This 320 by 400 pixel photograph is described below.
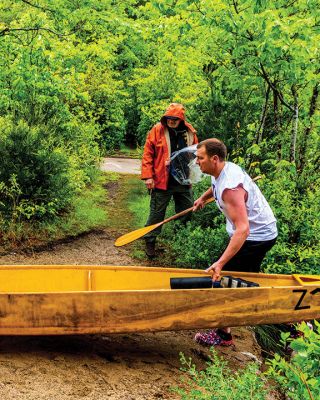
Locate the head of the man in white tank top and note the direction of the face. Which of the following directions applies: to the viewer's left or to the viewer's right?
to the viewer's left

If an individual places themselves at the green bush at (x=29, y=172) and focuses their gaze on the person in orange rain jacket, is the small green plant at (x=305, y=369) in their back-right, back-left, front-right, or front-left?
front-right

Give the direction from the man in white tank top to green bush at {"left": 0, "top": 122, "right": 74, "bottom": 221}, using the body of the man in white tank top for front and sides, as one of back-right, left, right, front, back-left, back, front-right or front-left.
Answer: front-right

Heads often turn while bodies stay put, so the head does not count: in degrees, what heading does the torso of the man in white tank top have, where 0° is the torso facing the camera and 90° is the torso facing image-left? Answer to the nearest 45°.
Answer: approximately 90°

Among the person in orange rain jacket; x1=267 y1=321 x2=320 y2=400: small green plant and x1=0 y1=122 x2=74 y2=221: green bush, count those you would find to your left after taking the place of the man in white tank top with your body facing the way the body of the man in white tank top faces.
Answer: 1

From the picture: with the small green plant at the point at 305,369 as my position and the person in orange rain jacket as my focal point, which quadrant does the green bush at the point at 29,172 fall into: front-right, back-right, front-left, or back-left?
front-left

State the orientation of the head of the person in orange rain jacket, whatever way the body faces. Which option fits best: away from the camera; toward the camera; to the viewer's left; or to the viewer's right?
toward the camera

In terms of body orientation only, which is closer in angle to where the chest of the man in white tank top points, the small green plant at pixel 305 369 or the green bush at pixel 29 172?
the green bush

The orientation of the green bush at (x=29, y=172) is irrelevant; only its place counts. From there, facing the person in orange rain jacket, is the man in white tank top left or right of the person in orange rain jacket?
right

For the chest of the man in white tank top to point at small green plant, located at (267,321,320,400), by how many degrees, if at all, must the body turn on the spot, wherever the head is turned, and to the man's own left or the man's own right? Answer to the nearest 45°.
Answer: approximately 90° to the man's own left

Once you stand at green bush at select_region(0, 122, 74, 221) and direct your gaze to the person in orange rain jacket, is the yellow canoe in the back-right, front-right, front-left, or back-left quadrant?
front-right

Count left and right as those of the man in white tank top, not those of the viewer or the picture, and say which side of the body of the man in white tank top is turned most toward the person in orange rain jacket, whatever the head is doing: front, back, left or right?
right
